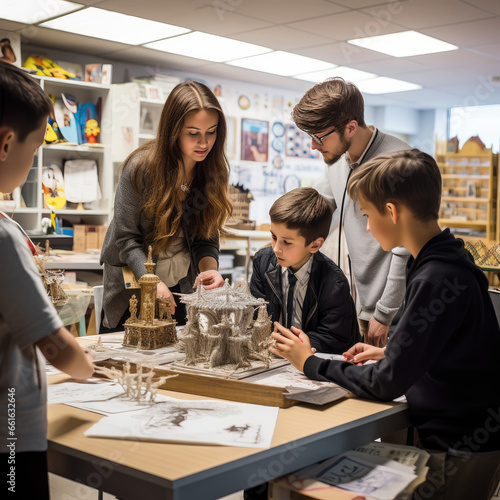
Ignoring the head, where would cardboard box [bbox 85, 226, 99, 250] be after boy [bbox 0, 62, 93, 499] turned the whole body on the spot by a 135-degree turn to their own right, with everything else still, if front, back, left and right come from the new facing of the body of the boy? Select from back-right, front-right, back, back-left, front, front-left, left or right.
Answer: back

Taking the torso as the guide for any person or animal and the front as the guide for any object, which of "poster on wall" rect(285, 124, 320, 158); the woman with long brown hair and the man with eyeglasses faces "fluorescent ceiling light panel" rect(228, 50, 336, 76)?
the poster on wall

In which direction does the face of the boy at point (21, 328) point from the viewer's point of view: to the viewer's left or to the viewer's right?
to the viewer's right

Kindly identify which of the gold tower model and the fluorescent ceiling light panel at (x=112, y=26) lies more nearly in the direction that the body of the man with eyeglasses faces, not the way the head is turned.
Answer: the gold tower model

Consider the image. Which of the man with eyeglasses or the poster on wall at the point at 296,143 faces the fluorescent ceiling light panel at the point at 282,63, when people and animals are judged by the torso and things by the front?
the poster on wall

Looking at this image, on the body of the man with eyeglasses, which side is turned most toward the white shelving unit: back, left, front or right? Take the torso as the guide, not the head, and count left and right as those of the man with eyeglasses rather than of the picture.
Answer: right

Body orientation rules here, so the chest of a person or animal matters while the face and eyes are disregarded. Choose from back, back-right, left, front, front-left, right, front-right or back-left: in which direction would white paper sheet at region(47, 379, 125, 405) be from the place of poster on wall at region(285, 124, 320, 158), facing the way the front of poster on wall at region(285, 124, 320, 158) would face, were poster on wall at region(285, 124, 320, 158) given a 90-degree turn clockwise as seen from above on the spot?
left

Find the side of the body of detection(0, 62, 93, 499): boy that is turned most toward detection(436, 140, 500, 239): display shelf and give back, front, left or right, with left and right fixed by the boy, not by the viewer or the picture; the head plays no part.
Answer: front

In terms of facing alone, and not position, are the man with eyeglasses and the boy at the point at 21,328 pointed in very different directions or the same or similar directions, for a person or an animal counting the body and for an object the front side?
very different directions

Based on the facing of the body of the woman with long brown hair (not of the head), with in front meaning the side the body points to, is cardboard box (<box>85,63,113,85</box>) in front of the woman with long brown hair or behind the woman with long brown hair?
behind

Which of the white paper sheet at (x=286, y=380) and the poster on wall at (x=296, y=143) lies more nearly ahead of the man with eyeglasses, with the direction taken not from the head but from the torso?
the white paper sheet

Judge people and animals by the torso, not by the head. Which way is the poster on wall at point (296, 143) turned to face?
toward the camera

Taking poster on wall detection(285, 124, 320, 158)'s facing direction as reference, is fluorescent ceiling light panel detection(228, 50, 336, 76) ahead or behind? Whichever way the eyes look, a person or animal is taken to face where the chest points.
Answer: ahead

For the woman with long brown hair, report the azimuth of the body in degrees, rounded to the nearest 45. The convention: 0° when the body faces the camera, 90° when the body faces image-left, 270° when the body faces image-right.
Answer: approximately 315°

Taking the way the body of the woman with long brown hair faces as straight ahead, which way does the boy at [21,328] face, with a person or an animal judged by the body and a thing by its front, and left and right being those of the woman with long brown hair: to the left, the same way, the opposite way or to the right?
to the left

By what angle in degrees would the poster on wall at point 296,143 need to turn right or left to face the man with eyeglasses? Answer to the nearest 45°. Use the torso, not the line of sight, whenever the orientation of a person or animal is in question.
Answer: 0° — it already faces them

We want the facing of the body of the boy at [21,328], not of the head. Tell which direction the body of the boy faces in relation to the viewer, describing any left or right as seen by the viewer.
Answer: facing away from the viewer and to the right of the viewer

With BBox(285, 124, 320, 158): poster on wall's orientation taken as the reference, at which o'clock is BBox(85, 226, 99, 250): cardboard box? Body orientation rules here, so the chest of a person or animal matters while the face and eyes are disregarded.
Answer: The cardboard box is roughly at 1 o'clock from the poster on wall.
